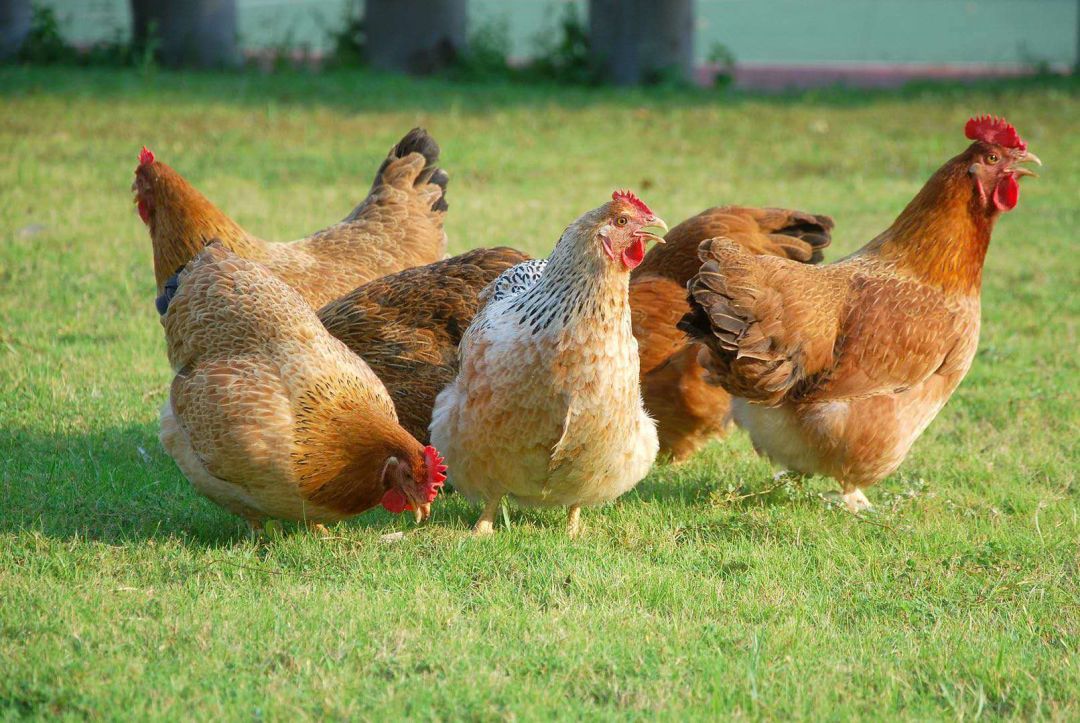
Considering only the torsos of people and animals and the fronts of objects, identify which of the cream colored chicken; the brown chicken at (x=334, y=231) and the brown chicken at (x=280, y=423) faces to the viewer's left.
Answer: the brown chicken at (x=334, y=231)

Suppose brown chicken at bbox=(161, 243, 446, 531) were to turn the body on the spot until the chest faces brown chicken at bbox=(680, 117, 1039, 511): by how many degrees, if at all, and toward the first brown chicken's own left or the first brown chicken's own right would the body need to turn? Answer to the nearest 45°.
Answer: approximately 45° to the first brown chicken's own left

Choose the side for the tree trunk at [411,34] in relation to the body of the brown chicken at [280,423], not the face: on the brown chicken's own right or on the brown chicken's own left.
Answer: on the brown chicken's own left

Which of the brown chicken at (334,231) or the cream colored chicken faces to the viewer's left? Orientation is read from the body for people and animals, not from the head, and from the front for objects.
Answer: the brown chicken

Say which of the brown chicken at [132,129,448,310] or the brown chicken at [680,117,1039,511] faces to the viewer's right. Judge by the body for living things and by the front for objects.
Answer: the brown chicken at [680,117,1039,511]

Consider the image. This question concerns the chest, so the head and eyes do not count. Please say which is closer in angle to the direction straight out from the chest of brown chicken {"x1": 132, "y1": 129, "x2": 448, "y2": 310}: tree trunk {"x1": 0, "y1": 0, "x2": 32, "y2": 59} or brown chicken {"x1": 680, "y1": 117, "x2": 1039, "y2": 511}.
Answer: the tree trunk

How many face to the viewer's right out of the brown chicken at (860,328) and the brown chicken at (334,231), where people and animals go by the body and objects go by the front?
1

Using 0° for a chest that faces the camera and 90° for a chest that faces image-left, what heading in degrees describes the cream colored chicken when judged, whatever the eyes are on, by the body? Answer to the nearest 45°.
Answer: approximately 315°

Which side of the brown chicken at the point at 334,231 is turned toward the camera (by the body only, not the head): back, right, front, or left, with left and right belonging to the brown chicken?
left

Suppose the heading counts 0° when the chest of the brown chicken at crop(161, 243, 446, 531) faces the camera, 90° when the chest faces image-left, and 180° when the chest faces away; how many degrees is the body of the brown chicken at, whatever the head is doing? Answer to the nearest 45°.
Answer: approximately 315°

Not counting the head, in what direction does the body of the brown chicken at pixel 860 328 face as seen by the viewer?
to the viewer's right

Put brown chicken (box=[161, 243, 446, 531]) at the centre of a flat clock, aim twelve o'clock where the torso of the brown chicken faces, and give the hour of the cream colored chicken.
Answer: The cream colored chicken is roughly at 11 o'clock from the brown chicken.
